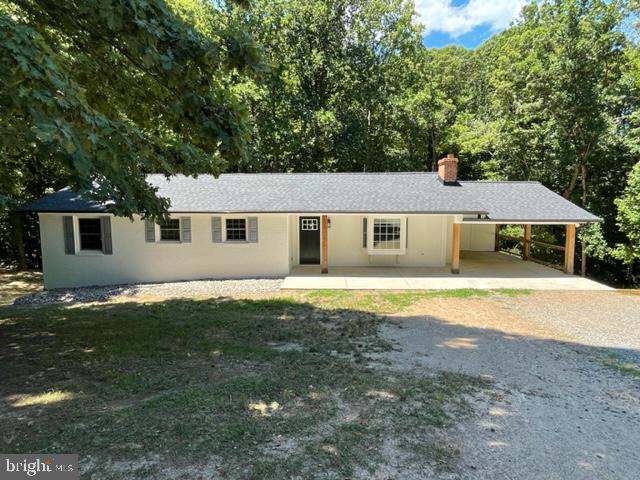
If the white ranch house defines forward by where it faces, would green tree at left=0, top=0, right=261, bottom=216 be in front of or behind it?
in front

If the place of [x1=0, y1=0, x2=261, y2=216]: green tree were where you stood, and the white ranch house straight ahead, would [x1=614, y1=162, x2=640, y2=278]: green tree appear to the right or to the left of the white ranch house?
right

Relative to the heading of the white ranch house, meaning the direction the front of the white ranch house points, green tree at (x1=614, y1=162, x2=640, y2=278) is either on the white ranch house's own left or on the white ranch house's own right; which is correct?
on the white ranch house's own left

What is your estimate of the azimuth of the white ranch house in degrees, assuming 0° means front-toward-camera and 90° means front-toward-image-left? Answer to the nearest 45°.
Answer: approximately 0°
